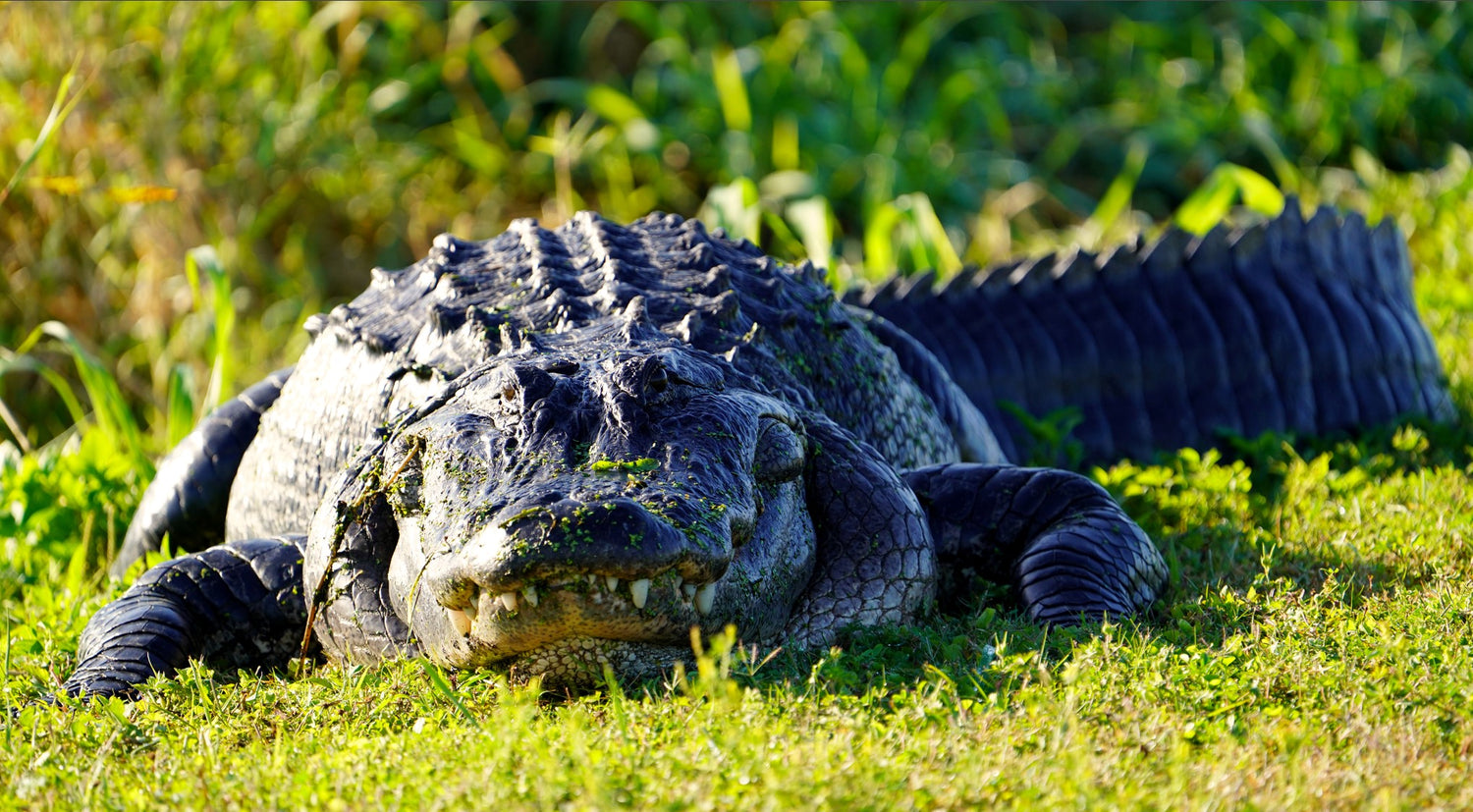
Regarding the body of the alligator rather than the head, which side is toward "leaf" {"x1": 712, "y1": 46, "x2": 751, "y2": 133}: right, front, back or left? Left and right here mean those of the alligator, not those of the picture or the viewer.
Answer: back

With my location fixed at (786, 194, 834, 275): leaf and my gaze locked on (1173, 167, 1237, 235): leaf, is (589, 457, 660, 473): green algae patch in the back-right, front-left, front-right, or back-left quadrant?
back-right

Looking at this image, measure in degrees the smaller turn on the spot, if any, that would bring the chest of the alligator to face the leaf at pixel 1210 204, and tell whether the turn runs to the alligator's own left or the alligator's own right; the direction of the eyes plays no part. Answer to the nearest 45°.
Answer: approximately 135° to the alligator's own left

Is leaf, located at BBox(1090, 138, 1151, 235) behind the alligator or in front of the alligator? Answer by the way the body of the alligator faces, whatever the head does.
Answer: behind

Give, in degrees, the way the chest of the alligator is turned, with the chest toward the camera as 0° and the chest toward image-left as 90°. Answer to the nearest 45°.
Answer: approximately 0°

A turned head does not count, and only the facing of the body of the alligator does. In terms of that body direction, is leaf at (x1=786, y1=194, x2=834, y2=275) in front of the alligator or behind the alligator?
behind
